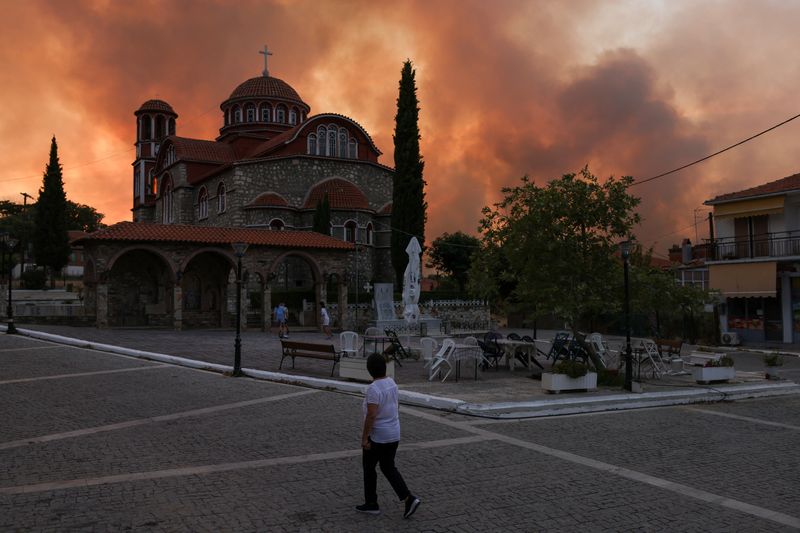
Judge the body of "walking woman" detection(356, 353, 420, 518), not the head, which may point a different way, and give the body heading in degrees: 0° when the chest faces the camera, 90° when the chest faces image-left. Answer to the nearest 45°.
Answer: approximately 135°

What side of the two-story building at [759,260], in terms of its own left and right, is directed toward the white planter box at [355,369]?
front

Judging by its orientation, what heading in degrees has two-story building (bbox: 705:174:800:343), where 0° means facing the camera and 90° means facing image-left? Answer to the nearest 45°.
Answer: approximately 45°

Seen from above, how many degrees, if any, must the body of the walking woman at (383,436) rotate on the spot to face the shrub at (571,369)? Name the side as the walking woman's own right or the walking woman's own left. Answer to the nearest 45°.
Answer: approximately 90° to the walking woman's own right

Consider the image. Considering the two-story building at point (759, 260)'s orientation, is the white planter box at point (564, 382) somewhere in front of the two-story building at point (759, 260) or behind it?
in front

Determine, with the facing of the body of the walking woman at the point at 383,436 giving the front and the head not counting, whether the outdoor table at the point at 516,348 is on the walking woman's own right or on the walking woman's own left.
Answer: on the walking woman's own right

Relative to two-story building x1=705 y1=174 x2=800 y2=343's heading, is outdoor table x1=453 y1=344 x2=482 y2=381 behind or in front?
in front

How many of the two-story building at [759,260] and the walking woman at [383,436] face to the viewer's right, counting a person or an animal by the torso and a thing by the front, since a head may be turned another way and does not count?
0

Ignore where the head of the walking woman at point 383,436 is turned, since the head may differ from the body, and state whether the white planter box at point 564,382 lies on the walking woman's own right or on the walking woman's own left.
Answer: on the walking woman's own right

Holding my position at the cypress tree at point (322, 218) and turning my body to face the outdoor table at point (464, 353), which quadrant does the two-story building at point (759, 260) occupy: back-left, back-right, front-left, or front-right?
front-left
